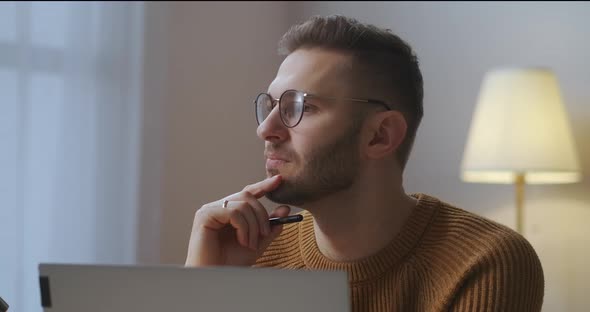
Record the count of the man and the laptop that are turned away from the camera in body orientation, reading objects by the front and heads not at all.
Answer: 1

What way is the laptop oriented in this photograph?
away from the camera

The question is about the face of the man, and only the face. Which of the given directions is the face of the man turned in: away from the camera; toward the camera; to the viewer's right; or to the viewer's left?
to the viewer's left

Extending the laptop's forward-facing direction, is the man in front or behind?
in front

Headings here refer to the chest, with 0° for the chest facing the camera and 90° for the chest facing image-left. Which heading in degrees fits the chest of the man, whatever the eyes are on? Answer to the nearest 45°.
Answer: approximately 45°

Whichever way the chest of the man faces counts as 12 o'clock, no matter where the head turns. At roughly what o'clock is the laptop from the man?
The laptop is roughly at 11 o'clock from the man.
